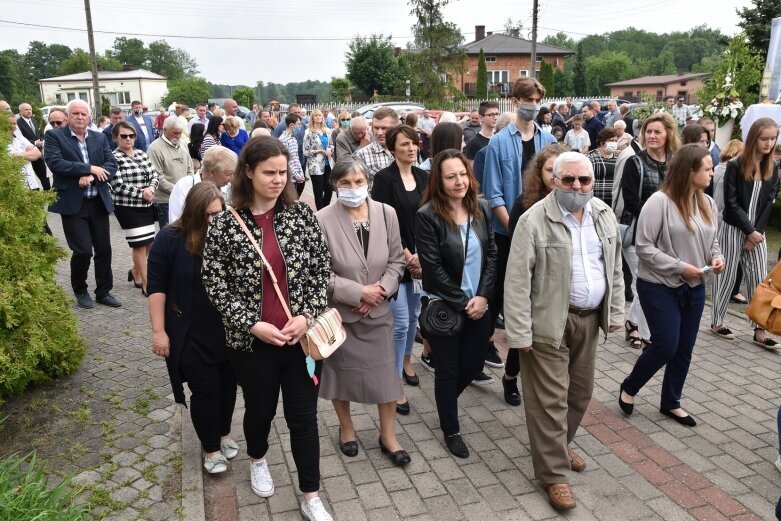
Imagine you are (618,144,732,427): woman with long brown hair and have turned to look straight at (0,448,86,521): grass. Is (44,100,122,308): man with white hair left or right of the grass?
right

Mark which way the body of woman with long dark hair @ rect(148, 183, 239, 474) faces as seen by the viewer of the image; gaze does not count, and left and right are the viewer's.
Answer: facing the viewer and to the right of the viewer

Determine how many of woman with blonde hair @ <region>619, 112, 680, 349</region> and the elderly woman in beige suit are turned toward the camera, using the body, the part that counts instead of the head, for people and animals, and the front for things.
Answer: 2

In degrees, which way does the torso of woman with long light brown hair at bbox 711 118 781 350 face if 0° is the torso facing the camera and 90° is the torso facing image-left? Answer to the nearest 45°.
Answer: approximately 315°

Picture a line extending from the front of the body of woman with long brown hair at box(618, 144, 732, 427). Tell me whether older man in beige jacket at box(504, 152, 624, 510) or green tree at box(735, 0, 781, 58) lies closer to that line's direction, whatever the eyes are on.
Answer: the older man in beige jacket

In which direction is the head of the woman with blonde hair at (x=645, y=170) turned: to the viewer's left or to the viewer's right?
to the viewer's left

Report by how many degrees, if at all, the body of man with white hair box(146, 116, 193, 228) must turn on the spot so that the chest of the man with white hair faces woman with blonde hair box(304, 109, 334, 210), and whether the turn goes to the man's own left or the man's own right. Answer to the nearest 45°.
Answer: approximately 90° to the man's own left

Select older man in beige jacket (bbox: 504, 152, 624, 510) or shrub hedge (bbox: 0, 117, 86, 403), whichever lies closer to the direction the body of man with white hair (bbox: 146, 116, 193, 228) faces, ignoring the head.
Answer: the older man in beige jacket

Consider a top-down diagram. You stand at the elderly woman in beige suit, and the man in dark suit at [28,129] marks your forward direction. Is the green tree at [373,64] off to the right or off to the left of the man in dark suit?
right

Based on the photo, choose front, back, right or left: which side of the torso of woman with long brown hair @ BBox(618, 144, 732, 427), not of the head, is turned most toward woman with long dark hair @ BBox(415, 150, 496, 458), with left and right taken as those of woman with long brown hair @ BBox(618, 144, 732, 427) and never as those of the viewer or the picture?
right

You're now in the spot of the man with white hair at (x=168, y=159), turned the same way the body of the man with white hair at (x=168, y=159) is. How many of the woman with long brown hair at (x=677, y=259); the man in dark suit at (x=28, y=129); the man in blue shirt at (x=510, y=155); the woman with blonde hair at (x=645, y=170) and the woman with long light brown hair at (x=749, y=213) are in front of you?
4

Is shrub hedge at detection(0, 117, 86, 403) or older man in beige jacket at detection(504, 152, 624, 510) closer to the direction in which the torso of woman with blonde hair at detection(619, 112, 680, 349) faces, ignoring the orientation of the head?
the older man in beige jacket

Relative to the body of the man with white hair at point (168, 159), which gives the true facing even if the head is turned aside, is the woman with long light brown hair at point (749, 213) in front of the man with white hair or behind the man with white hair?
in front
